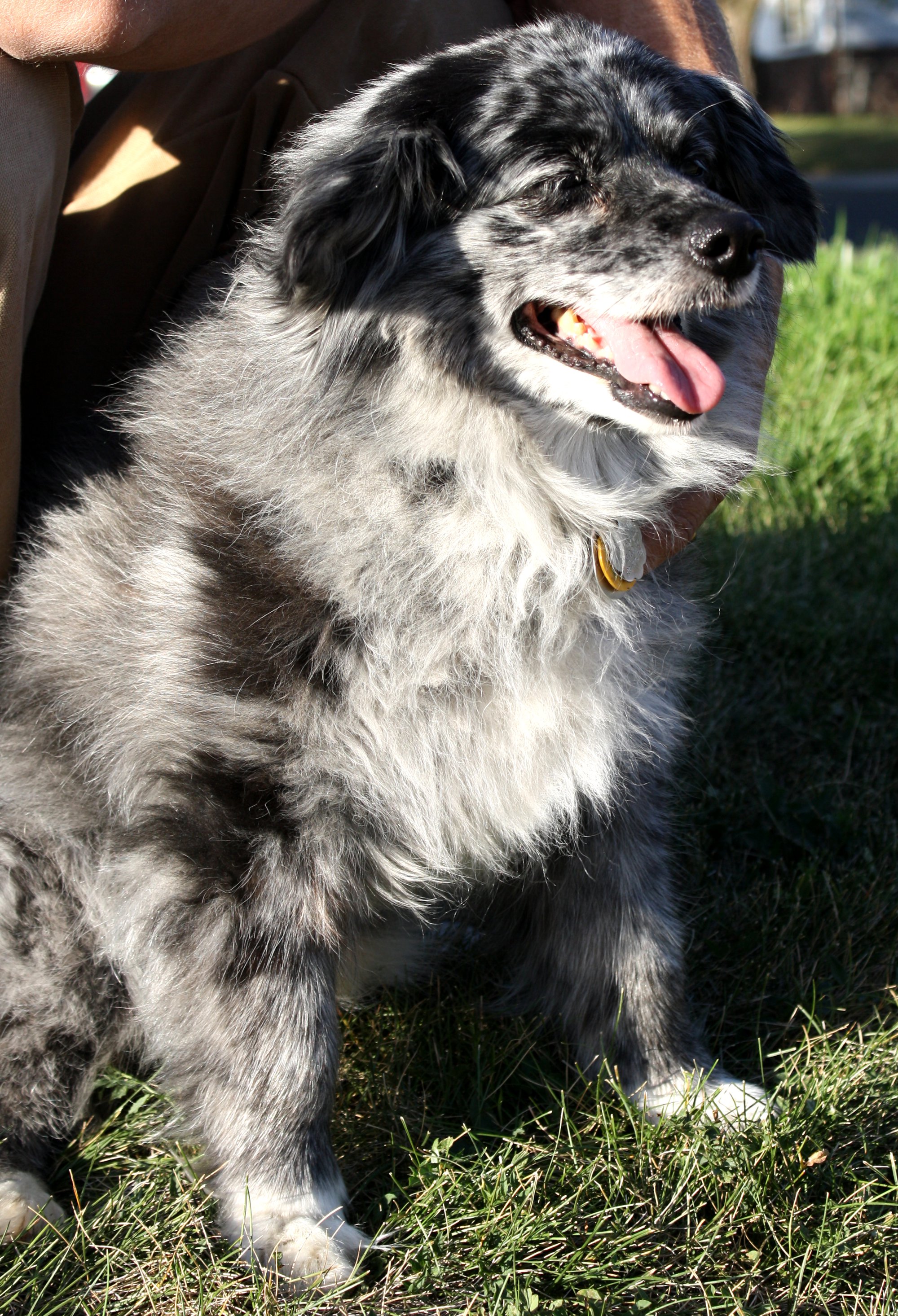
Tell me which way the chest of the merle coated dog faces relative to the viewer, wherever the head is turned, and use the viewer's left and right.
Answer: facing the viewer and to the right of the viewer
